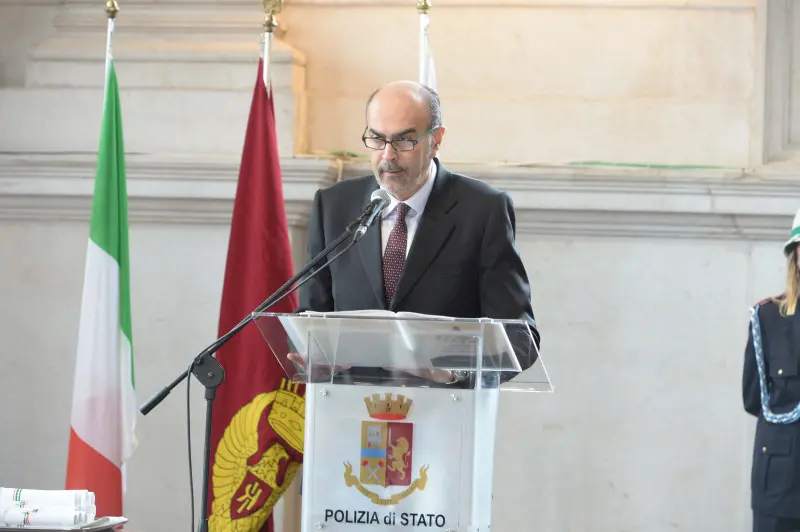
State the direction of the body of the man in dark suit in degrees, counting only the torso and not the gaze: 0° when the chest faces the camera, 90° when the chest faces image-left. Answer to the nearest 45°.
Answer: approximately 45°

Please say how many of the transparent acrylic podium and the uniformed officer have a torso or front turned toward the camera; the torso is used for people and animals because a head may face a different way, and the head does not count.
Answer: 2

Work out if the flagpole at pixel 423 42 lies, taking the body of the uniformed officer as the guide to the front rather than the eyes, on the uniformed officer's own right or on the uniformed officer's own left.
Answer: on the uniformed officer's own right

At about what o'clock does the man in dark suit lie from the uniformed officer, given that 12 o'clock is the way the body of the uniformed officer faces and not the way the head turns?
The man in dark suit is roughly at 1 o'clock from the uniformed officer.

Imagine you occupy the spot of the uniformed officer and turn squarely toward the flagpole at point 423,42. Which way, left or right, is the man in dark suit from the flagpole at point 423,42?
left

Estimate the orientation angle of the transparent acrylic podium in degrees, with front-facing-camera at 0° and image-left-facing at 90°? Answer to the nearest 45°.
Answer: approximately 0°

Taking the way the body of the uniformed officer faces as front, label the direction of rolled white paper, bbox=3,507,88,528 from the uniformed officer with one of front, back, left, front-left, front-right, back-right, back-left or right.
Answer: front-right

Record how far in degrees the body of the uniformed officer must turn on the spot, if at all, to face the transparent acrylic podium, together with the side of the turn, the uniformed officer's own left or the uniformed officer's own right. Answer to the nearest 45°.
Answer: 0° — they already face it
